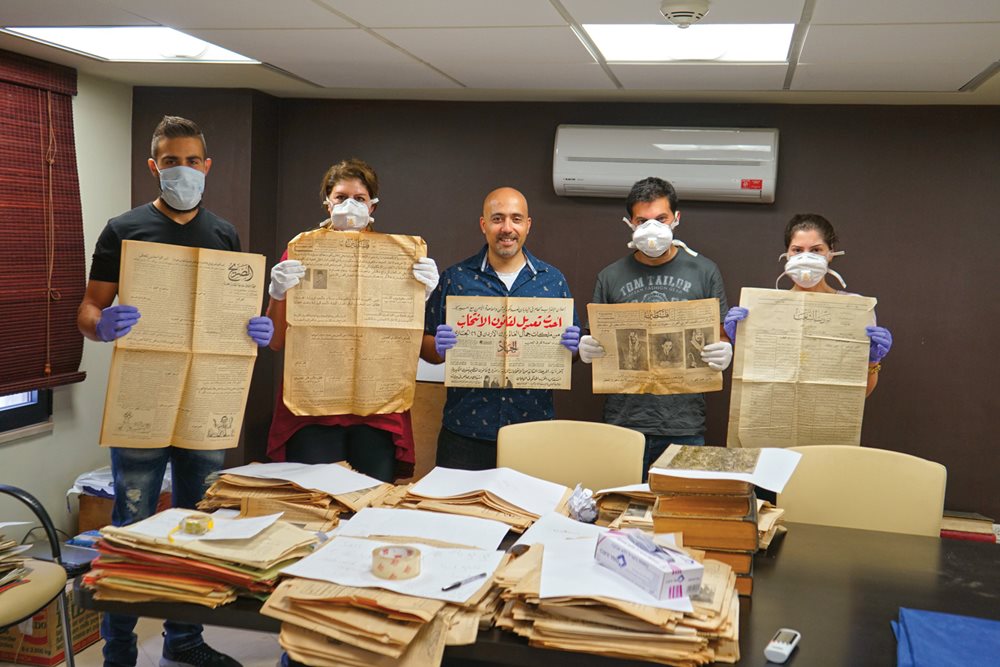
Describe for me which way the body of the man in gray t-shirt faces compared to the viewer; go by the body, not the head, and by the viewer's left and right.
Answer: facing the viewer

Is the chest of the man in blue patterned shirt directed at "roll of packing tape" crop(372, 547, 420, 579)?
yes

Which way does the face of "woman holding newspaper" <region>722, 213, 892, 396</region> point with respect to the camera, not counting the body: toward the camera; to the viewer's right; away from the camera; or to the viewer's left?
toward the camera

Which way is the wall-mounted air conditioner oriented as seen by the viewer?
toward the camera

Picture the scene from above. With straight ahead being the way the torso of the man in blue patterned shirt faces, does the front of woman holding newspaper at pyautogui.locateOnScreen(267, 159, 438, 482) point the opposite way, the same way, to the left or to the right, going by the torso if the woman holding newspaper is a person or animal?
the same way

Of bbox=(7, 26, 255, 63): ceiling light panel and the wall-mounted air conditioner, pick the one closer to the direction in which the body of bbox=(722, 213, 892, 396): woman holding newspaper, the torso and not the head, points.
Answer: the ceiling light panel

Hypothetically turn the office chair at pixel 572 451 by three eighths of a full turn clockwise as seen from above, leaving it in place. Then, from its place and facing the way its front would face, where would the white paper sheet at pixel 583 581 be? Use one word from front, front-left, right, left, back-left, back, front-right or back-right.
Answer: back-left

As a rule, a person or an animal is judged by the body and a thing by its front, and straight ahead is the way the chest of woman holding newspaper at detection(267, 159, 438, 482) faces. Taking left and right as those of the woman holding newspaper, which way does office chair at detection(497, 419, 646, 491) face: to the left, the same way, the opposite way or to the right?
the same way

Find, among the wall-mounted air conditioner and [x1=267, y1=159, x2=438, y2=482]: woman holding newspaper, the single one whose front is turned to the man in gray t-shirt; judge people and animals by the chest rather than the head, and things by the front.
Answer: the wall-mounted air conditioner

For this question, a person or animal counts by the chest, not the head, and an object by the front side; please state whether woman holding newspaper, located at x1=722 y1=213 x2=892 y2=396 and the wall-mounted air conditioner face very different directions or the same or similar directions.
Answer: same or similar directions

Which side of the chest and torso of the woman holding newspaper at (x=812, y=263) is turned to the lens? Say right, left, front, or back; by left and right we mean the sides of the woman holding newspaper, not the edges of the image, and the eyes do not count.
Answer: front

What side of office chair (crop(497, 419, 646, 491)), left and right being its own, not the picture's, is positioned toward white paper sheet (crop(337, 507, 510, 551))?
front

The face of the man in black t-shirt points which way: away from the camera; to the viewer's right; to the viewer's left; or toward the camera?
toward the camera

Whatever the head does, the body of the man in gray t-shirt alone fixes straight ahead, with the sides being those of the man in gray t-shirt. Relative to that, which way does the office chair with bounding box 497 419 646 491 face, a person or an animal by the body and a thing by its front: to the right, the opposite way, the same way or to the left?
the same way

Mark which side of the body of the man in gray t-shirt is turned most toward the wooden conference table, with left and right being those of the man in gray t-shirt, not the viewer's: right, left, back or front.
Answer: front

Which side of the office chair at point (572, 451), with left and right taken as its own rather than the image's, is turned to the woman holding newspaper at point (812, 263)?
left

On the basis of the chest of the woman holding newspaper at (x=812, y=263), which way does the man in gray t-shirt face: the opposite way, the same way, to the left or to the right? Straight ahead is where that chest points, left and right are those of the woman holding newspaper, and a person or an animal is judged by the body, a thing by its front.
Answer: the same way
